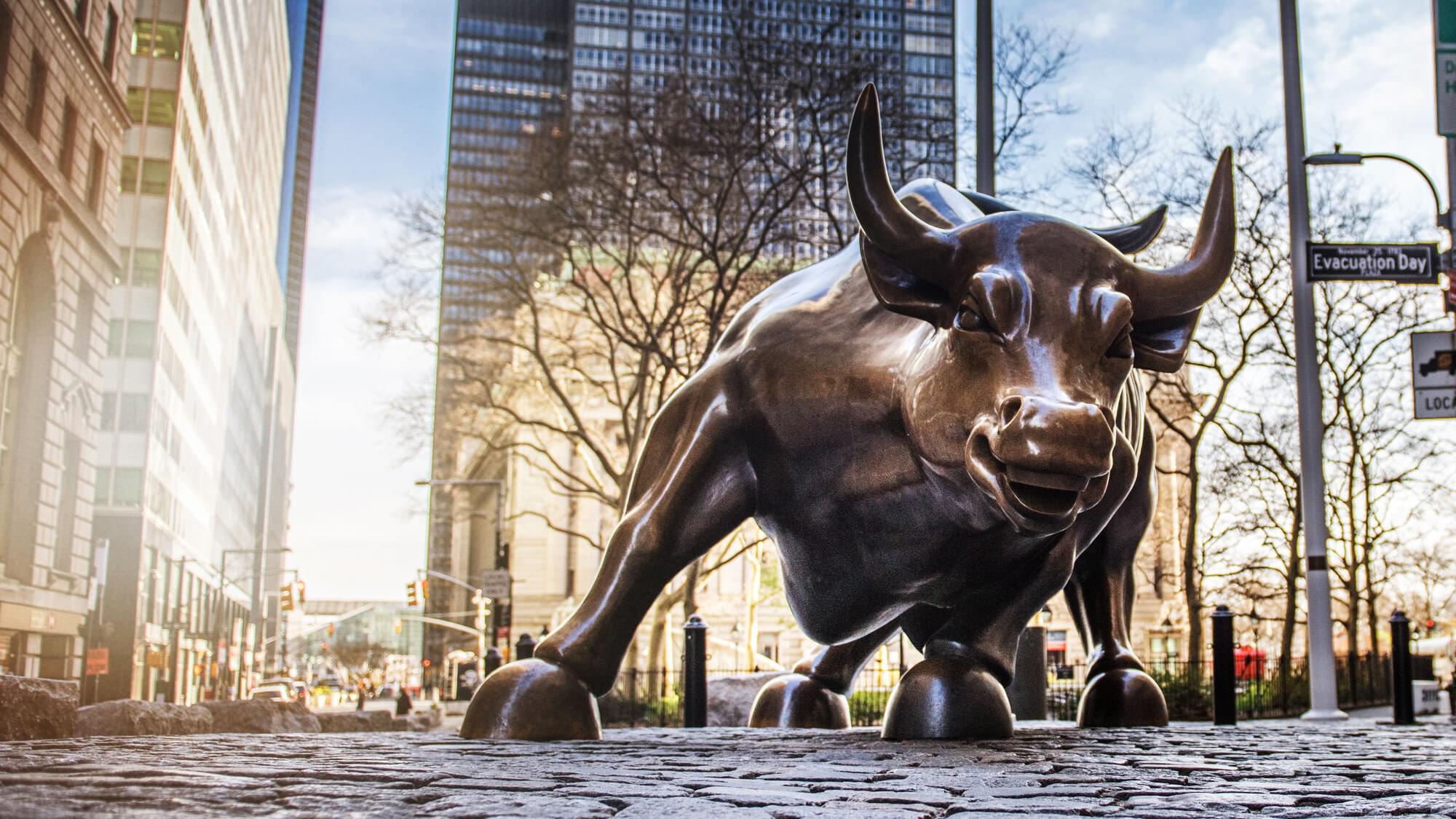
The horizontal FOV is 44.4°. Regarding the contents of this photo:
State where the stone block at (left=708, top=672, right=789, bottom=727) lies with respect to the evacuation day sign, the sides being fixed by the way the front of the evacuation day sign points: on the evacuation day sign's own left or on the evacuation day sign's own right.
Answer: on the evacuation day sign's own right

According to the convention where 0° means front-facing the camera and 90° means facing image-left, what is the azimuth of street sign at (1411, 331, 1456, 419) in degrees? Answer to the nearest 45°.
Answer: approximately 0°

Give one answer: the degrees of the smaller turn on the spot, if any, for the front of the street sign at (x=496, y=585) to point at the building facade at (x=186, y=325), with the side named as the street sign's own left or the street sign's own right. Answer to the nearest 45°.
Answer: approximately 45° to the street sign's own right

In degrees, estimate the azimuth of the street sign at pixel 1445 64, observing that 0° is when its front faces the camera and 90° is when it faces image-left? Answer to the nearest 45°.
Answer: approximately 0°
